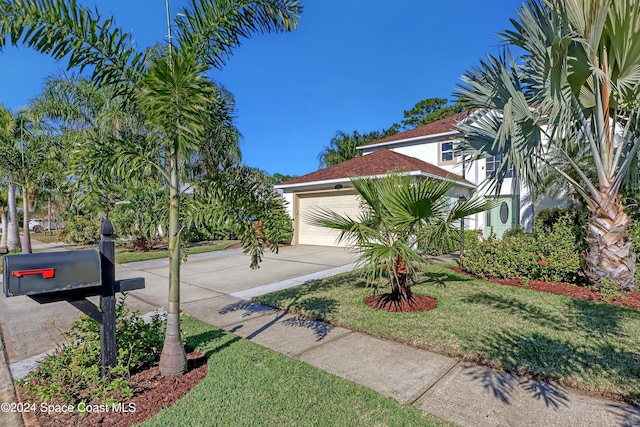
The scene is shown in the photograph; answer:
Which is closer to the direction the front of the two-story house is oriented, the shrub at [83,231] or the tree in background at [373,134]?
the shrub

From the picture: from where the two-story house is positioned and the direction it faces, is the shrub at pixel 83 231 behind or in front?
in front

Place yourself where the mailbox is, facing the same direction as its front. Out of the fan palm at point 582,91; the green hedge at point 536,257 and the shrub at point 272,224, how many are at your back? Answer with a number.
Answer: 3

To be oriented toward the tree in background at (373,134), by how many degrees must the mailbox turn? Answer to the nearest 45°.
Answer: approximately 135° to its right

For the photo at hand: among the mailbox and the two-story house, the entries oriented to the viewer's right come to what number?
0

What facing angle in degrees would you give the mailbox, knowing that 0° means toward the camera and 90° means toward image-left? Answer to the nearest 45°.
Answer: approximately 90°

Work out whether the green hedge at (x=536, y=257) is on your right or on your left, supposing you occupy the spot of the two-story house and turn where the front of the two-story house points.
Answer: on your left

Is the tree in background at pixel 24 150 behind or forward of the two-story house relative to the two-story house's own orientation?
forward

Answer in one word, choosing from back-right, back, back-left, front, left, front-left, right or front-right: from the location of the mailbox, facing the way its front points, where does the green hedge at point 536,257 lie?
back

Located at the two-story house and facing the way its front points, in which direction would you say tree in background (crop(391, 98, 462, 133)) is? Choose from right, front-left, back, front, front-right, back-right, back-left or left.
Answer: back-right

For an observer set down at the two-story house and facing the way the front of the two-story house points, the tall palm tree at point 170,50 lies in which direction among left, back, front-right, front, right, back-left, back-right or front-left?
front-left

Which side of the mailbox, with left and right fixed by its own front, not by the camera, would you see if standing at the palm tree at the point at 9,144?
right
